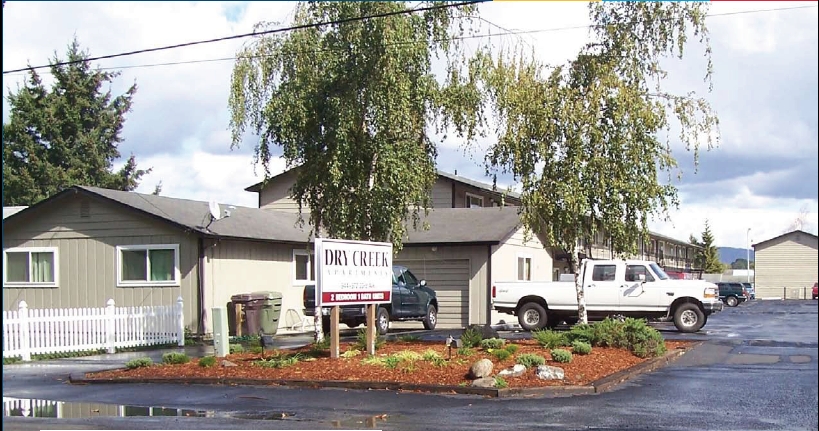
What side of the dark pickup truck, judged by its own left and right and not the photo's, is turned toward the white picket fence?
back

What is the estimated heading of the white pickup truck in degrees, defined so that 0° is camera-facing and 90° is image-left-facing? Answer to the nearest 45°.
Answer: approximately 270°

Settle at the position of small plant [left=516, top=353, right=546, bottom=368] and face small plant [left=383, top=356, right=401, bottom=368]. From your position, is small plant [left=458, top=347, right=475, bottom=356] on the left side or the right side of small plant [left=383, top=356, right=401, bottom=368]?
right

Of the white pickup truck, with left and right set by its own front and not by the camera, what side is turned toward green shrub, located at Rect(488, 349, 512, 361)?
right

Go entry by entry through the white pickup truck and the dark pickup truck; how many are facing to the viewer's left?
0

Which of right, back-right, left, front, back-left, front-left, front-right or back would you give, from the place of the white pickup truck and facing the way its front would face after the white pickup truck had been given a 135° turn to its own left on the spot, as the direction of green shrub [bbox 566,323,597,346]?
back-left
